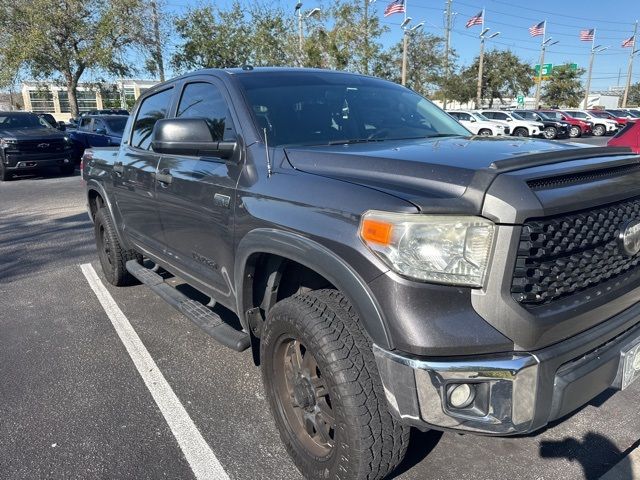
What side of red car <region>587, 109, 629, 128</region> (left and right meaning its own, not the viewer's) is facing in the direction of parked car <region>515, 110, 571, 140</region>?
right

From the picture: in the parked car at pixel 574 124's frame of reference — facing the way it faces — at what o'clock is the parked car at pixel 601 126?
the parked car at pixel 601 126 is roughly at 9 o'clock from the parked car at pixel 574 124.

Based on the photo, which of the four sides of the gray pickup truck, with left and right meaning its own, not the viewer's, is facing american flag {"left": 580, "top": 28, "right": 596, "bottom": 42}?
left

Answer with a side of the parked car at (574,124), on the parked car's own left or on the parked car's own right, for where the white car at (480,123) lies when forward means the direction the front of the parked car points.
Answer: on the parked car's own right

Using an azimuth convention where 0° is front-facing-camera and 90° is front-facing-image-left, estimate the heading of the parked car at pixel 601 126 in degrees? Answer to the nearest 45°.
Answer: approximately 315°

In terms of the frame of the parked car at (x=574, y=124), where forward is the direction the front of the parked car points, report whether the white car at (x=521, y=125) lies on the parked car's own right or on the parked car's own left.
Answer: on the parked car's own right

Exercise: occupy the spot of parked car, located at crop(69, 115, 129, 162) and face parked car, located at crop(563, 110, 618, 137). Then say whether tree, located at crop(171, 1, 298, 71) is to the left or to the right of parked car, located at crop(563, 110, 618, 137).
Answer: left

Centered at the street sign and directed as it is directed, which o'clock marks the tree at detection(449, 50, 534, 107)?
The tree is roughly at 2 o'clock from the street sign.

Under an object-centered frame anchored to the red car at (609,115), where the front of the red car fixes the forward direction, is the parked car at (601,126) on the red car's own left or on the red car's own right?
on the red car's own right
